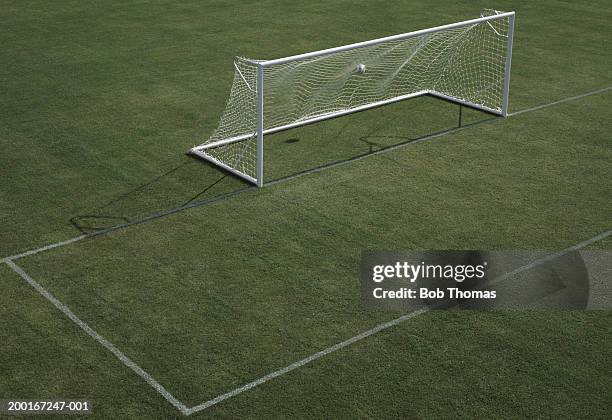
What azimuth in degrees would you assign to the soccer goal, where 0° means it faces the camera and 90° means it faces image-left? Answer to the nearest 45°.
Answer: approximately 315°
